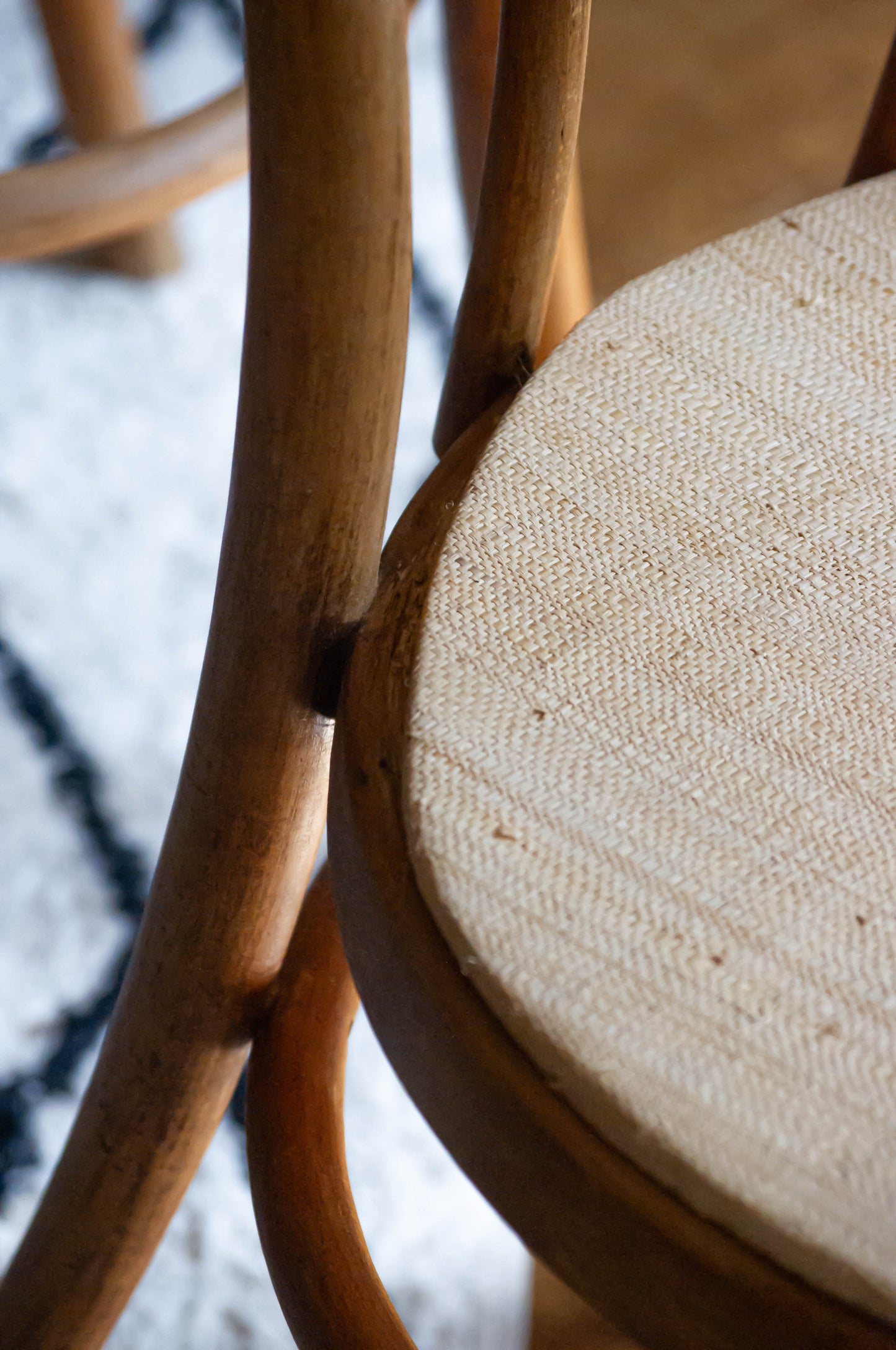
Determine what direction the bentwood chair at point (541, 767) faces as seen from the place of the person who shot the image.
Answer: facing the viewer and to the right of the viewer
